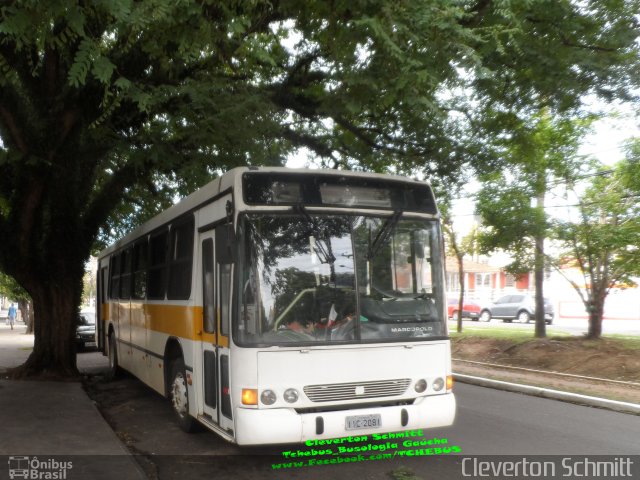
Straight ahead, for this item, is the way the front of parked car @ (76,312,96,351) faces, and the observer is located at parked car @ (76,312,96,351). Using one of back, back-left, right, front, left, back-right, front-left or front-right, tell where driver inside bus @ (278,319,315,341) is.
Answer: front

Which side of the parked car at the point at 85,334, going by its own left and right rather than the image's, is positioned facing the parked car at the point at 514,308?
left

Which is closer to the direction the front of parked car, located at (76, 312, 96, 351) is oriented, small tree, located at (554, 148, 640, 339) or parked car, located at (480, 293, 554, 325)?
the small tree

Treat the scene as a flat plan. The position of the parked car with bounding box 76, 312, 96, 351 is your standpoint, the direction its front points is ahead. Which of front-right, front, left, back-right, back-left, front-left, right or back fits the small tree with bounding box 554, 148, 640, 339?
front-left

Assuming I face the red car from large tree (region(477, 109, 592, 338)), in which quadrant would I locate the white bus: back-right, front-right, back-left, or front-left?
back-left

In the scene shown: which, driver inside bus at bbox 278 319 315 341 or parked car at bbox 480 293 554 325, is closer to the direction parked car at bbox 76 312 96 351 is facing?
the driver inside bus

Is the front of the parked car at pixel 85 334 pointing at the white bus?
yes

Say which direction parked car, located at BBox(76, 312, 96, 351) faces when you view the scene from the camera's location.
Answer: facing the viewer

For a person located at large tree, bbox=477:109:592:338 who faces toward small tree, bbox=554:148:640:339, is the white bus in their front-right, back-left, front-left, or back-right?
back-right

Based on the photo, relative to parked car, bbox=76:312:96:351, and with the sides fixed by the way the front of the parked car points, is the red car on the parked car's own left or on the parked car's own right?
on the parked car's own left

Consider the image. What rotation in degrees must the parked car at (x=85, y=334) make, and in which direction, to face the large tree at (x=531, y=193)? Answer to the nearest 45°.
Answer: approximately 45° to its left
